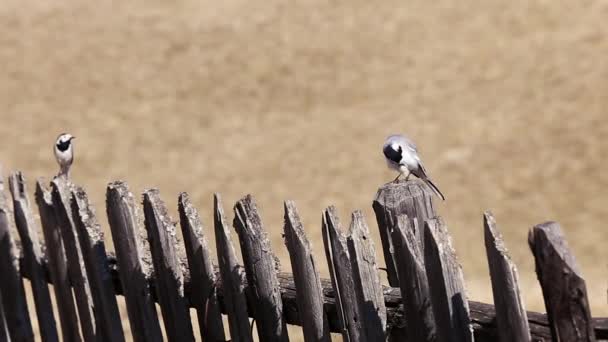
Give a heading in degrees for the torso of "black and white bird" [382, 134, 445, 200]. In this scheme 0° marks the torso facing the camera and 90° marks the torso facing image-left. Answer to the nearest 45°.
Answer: approximately 45°

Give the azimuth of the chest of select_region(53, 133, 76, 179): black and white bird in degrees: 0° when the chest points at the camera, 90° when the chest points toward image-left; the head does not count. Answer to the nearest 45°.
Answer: approximately 0°
